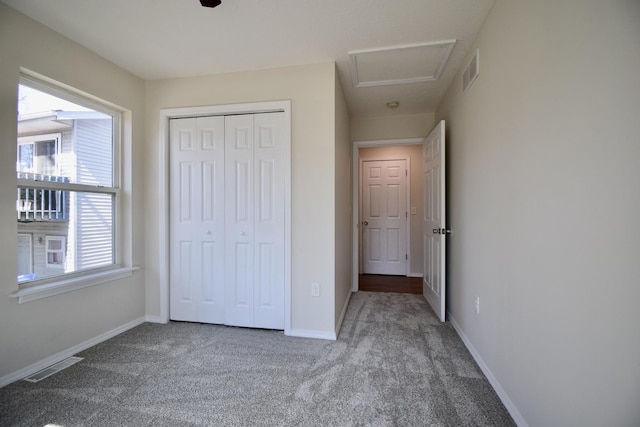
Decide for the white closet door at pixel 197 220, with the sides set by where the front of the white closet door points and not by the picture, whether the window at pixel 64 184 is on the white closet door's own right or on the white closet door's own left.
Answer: on the white closet door's own right

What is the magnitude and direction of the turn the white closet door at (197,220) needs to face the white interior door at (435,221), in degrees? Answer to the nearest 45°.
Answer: approximately 90° to its left

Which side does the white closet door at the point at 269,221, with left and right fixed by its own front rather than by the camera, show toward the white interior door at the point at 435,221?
left

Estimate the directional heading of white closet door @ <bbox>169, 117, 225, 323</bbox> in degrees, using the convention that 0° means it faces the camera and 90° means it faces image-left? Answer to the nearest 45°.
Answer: approximately 0°

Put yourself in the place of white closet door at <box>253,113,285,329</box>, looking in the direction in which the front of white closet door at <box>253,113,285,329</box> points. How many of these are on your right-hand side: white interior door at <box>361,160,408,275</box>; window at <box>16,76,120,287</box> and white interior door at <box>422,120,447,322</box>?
1

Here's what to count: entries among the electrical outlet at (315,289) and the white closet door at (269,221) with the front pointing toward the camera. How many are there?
2

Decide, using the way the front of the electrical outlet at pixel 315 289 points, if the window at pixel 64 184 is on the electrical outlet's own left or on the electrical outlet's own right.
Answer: on the electrical outlet's own right

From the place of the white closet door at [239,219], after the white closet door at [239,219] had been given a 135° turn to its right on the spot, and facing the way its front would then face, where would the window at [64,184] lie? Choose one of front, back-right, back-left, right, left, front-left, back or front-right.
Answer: front-left
